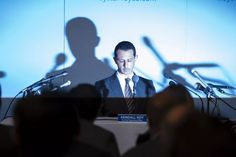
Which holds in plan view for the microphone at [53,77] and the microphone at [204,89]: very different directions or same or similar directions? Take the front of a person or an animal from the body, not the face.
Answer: very different directions

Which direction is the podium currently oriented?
toward the camera

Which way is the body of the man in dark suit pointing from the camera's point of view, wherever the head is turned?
toward the camera

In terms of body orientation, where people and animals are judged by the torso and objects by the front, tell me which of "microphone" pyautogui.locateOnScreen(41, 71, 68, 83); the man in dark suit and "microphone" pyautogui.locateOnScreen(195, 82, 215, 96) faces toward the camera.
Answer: the man in dark suit

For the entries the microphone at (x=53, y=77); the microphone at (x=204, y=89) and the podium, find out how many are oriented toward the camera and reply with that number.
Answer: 1

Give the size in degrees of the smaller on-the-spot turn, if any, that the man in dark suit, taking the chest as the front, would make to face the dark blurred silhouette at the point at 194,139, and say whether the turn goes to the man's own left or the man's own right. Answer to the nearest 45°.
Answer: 0° — they already face them

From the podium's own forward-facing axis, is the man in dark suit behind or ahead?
behind

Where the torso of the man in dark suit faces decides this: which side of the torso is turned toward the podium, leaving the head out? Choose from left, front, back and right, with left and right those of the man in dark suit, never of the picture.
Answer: front

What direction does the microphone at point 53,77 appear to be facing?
to the viewer's right

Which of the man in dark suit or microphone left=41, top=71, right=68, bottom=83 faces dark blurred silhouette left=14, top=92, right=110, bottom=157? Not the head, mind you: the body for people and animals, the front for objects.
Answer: the man in dark suit

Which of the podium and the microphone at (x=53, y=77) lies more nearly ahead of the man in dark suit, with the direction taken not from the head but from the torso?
the podium

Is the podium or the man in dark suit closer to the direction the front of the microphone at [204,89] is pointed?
the man in dark suit

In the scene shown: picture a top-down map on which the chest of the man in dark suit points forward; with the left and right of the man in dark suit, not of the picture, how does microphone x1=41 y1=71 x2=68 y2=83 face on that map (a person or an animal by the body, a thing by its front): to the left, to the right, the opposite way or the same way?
to the left

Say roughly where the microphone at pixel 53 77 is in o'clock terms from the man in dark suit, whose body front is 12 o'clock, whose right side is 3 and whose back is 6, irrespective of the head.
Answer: The microphone is roughly at 3 o'clock from the man in dark suit.

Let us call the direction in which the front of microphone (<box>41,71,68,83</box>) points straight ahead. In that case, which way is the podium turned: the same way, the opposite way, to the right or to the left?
to the right

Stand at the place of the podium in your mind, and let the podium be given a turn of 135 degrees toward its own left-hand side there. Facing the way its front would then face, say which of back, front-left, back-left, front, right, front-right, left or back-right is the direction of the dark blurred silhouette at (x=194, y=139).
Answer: back-right

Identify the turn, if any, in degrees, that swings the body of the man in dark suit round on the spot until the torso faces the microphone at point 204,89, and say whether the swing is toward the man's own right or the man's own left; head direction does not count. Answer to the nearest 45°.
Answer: approximately 90° to the man's own left

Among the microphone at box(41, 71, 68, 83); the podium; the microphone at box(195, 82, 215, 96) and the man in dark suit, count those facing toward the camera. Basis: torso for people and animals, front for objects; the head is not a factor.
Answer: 2

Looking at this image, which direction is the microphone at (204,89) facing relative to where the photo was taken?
to the viewer's left

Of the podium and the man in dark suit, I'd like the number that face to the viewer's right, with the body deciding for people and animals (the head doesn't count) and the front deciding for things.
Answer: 0
